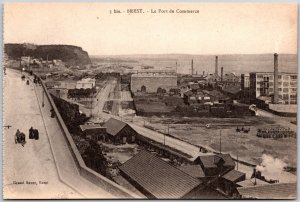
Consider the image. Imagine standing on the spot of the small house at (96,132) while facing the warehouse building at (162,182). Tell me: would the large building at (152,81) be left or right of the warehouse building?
left
